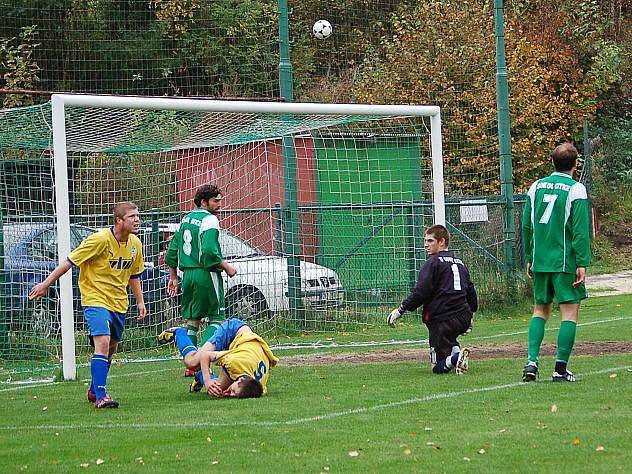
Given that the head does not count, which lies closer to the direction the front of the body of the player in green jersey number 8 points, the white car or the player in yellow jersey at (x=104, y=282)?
the white car

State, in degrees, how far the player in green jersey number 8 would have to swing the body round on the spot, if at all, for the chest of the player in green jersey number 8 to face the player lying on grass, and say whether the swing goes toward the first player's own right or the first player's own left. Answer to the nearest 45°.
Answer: approximately 135° to the first player's own right

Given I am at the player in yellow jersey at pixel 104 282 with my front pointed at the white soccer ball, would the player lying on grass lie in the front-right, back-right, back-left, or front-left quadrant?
front-right

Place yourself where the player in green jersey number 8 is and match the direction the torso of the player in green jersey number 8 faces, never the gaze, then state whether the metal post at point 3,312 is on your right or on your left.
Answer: on your left

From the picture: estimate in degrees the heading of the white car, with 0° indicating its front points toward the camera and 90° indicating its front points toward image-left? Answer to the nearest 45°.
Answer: approximately 315°

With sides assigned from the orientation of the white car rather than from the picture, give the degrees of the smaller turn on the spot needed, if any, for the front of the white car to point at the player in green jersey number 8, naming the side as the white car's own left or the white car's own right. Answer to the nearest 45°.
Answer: approximately 45° to the white car's own right

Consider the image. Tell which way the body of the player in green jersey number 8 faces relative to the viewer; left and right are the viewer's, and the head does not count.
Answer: facing away from the viewer and to the right of the viewer
